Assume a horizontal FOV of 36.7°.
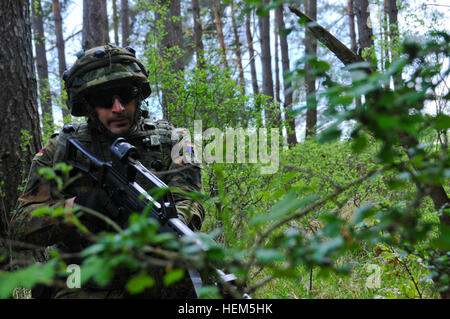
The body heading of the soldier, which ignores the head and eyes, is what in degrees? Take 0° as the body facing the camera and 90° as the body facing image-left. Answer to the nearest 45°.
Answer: approximately 0°

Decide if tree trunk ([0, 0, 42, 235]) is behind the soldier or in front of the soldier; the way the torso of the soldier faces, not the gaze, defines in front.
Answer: behind

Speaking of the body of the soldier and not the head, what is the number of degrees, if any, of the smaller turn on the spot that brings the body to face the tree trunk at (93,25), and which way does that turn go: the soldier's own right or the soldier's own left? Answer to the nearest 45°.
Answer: approximately 180°

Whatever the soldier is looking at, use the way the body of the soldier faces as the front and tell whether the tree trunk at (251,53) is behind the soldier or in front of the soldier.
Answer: behind

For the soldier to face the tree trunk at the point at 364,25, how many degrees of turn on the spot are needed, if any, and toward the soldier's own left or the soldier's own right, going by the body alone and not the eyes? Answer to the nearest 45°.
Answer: approximately 135° to the soldier's own left

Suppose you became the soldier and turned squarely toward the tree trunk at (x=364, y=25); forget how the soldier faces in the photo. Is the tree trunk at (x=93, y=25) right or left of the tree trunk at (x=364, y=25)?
left
